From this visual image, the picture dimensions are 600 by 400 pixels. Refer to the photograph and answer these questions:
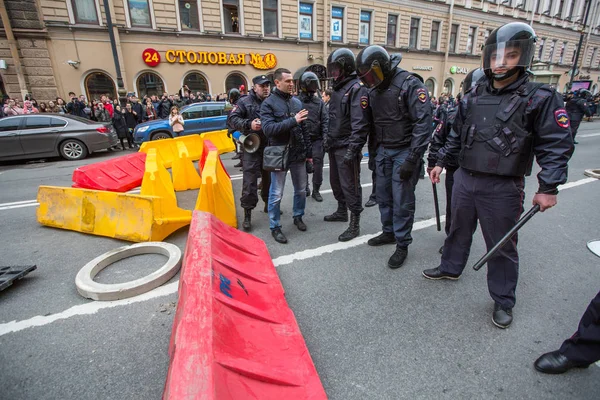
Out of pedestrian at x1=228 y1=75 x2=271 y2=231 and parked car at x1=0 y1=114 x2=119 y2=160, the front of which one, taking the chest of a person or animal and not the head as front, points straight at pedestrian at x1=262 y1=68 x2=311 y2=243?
pedestrian at x1=228 y1=75 x2=271 y2=231

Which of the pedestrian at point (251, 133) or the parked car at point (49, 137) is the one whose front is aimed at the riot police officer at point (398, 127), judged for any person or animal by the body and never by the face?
the pedestrian

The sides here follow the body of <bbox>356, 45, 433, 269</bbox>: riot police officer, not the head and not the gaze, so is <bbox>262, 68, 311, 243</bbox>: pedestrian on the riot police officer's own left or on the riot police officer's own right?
on the riot police officer's own right

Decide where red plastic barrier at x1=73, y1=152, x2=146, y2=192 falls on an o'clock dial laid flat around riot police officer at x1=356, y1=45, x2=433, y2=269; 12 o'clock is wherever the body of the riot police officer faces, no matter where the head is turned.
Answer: The red plastic barrier is roughly at 2 o'clock from the riot police officer.

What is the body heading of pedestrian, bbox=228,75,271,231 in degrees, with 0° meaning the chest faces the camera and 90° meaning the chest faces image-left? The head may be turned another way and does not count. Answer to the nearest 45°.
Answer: approximately 315°

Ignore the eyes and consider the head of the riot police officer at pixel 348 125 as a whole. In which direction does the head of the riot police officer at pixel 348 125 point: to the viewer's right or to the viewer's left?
to the viewer's left
